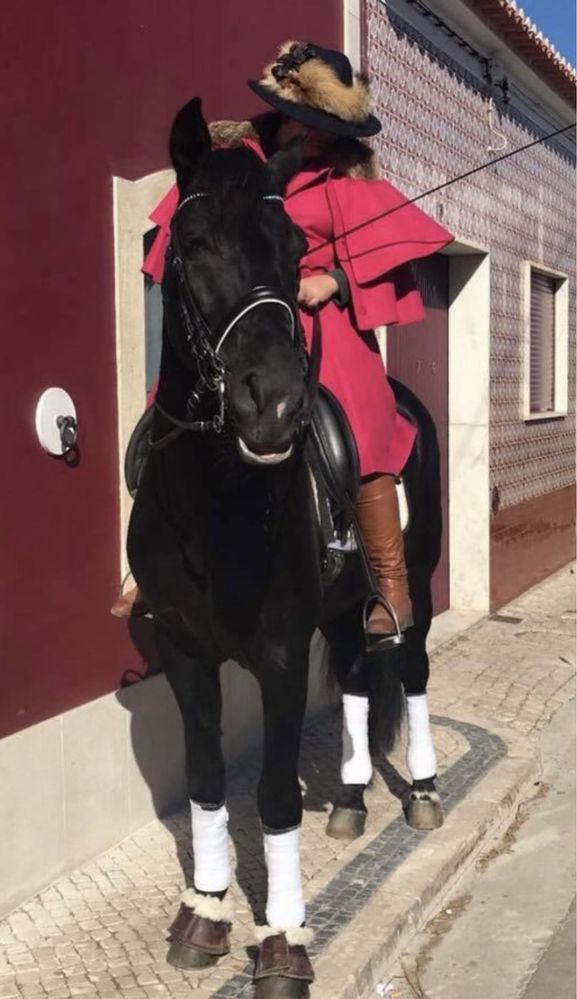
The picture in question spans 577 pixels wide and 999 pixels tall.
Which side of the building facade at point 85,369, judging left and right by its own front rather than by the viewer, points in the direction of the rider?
front

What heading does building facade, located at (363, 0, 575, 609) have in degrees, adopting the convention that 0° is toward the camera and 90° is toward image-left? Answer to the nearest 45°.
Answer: approximately 315°

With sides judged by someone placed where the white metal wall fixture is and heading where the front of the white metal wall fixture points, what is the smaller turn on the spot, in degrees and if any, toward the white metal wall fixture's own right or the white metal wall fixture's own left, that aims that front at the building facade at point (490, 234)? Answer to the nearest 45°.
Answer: approximately 90° to the white metal wall fixture's own left

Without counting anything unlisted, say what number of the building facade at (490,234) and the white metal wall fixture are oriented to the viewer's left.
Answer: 0

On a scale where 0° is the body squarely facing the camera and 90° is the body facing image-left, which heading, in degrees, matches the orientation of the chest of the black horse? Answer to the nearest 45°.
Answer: approximately 45°

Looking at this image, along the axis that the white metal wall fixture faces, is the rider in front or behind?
in front

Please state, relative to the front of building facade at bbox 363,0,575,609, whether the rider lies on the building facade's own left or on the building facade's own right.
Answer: on the building facade's own right

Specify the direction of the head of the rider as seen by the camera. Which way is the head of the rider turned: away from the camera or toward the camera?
toward the camera

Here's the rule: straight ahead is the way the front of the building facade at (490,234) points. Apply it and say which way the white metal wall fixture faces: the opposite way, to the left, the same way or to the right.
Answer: the same way

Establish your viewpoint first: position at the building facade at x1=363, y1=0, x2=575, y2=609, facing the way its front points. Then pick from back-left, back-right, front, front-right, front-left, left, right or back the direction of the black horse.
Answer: front-right

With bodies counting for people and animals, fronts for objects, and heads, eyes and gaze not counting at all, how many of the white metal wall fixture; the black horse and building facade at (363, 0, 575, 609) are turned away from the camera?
0

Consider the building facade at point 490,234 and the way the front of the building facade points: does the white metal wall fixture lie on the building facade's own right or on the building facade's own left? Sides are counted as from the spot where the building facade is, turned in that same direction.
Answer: on the building facade's own right

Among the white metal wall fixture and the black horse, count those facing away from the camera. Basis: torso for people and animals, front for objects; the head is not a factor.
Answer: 0

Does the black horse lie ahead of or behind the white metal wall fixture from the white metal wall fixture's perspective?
ahead
